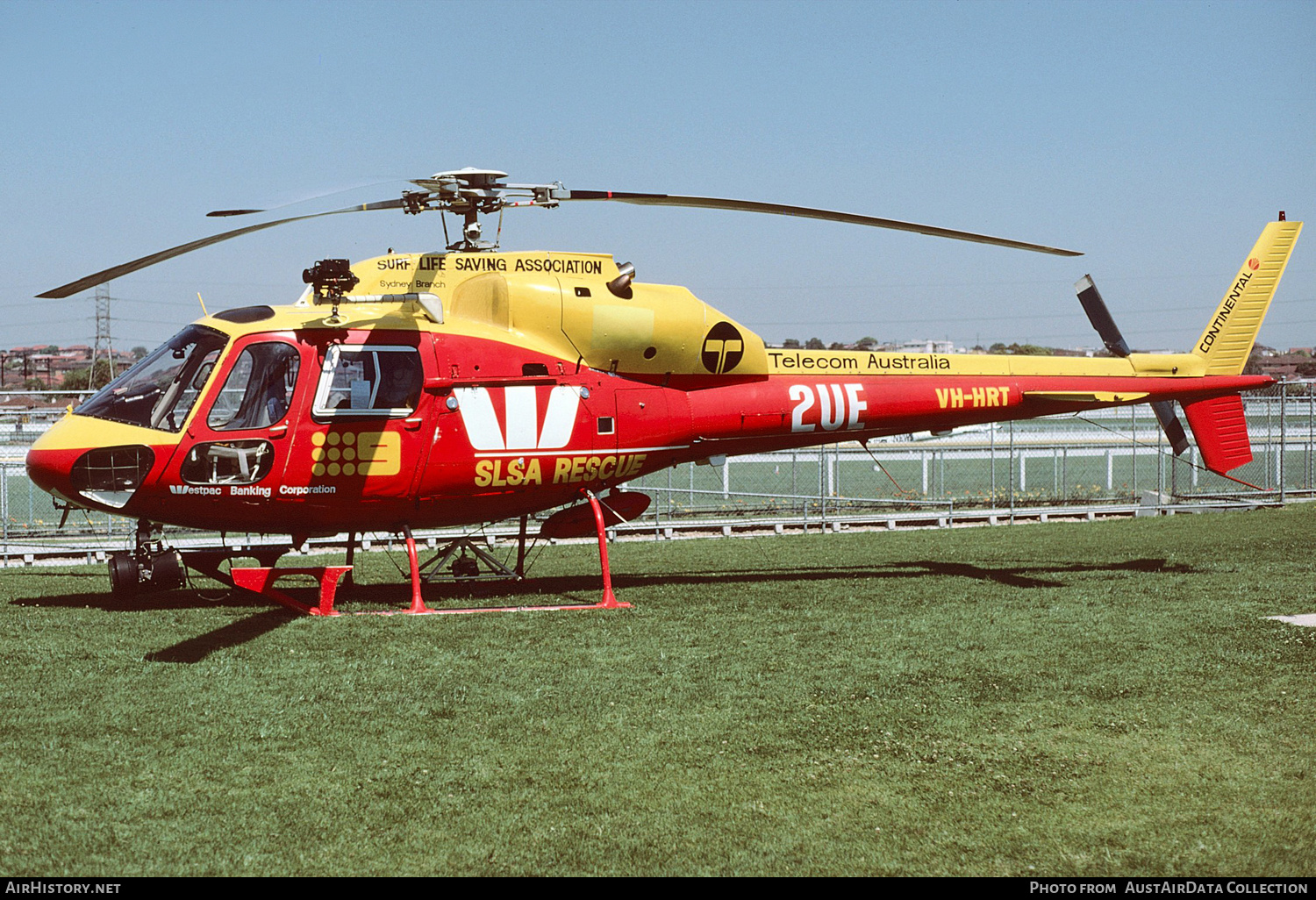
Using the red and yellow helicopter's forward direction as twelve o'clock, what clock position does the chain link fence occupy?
The chain link fence is roughly at 4 o'clock from the red and yellow helicopter.

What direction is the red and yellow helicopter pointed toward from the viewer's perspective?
to the viewer's left
